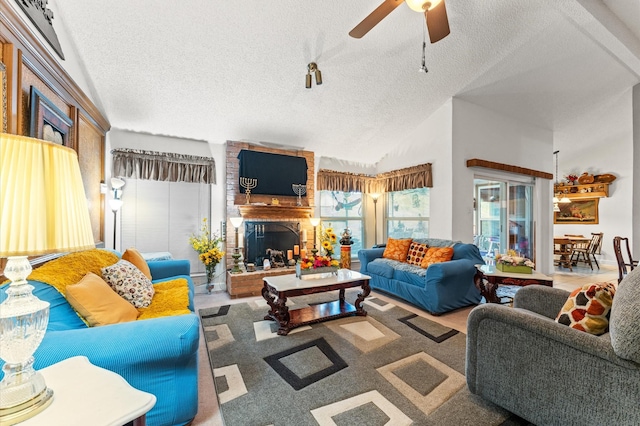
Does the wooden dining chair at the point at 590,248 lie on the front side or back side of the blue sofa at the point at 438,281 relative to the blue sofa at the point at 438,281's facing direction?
on the back side

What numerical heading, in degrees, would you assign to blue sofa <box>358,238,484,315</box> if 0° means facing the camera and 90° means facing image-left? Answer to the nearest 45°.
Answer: approximately 45°

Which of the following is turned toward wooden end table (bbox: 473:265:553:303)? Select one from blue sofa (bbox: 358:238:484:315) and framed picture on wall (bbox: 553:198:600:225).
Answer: the framed picture on wall

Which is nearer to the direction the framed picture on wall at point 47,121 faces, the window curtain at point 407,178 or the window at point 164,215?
the window curtain

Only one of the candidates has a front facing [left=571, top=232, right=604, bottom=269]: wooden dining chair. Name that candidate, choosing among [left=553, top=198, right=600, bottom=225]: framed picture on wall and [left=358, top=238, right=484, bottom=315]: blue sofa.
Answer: the framed picture on wall

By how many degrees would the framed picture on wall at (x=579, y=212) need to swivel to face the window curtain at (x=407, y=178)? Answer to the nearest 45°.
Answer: approximately 45° to its right

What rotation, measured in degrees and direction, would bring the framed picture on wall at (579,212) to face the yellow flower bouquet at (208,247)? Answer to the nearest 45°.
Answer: approximately 45° to its right

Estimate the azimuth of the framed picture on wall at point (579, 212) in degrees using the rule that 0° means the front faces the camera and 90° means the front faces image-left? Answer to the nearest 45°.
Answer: approximately 0°

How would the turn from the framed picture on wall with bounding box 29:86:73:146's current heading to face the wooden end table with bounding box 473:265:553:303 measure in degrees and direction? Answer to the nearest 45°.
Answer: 0° — it already faces it

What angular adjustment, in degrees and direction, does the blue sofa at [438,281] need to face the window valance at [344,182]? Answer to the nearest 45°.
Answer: approximately 90° to its right

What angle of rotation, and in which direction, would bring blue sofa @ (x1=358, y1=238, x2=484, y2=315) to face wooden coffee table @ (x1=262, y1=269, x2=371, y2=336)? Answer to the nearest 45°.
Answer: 0° — it already faces it
